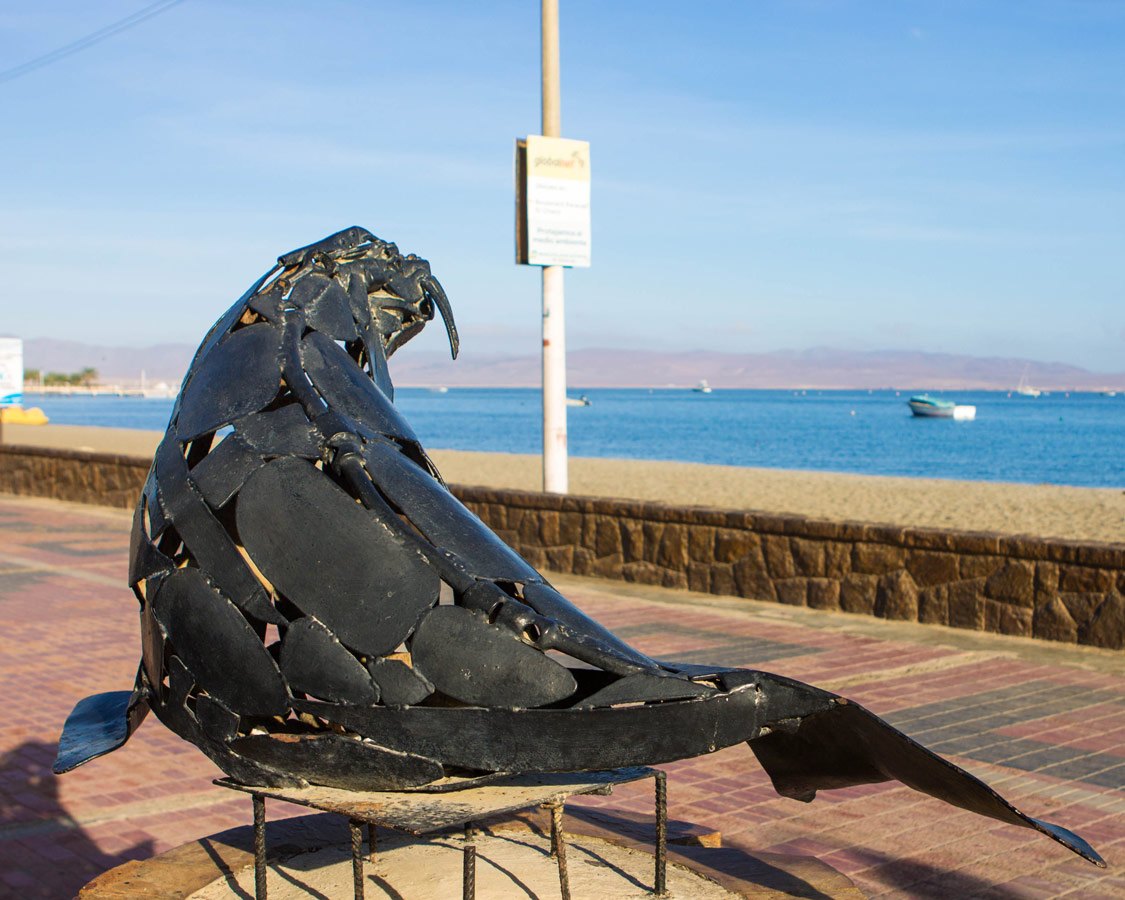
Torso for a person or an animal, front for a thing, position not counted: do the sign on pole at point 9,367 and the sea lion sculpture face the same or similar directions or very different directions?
very different directions

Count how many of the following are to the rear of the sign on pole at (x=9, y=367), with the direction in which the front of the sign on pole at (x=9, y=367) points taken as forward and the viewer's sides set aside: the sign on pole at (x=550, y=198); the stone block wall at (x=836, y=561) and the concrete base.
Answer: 0

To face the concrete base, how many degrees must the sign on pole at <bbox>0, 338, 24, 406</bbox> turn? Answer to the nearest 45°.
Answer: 0° — it already faces it

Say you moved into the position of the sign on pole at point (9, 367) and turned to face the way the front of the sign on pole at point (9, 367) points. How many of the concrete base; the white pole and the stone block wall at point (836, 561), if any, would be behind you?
0

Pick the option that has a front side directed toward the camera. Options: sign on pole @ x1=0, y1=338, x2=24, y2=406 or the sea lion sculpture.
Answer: the sign on pole

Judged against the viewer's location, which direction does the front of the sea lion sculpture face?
facing away from the viewer and to the left of the viewer

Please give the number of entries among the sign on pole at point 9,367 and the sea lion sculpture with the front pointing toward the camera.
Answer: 1

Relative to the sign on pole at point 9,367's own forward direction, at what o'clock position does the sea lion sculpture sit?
The sea lion sculpture is roughly at 12 o'clock from the sign on pole.

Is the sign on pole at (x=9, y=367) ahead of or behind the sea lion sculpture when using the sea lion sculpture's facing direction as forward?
ahead

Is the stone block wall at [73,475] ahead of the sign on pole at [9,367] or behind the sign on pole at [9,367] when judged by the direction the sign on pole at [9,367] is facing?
ahead

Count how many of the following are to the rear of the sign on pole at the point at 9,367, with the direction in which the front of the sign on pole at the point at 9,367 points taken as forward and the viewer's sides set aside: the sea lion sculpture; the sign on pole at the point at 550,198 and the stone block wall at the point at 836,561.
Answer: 0

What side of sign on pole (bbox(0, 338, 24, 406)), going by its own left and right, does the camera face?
front
